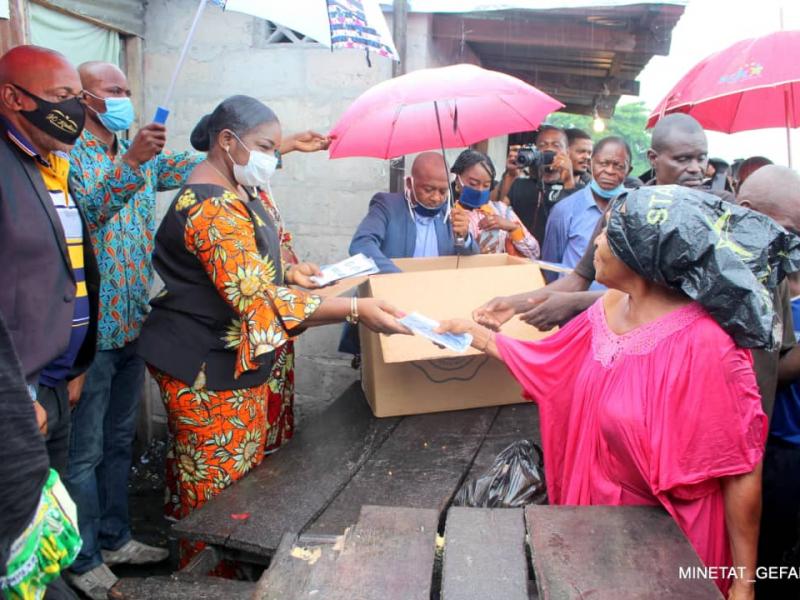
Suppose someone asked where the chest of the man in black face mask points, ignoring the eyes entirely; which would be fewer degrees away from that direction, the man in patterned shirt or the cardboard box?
the cardboard box

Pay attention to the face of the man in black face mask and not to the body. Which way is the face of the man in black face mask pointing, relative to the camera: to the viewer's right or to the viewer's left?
to the viewer's right

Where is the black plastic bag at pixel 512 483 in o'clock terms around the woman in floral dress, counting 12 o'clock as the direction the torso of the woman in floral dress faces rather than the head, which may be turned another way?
The black plastic bag is roughly at 1 o'clock from the woman in floral dress.

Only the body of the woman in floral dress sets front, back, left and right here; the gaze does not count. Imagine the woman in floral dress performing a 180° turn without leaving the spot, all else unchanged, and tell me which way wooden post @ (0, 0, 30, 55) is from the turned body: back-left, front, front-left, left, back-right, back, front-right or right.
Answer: front-right

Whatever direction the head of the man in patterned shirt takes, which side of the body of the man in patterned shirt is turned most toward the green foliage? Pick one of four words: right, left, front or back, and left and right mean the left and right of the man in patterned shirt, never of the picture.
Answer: left

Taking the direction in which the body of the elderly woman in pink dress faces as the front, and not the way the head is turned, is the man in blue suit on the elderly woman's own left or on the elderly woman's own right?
on the elderly woman's own right

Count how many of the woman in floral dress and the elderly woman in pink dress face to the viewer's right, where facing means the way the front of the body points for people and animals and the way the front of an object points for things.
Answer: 1

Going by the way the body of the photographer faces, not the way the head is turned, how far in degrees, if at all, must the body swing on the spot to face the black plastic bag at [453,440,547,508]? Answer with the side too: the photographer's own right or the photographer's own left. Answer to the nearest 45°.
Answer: approximately 45° to the photographer's own left

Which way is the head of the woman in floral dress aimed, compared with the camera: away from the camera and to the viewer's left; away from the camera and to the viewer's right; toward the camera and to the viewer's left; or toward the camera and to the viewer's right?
toward the camera and to the viewer's right

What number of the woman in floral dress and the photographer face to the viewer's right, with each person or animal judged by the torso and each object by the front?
1

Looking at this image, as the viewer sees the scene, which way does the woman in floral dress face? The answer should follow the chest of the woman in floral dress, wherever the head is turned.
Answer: to the viewer's right

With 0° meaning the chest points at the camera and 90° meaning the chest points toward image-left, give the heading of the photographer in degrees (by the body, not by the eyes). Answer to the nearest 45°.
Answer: approximately 45°

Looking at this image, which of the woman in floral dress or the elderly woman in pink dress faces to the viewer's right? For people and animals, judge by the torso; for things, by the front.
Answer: the woman in floral dress
